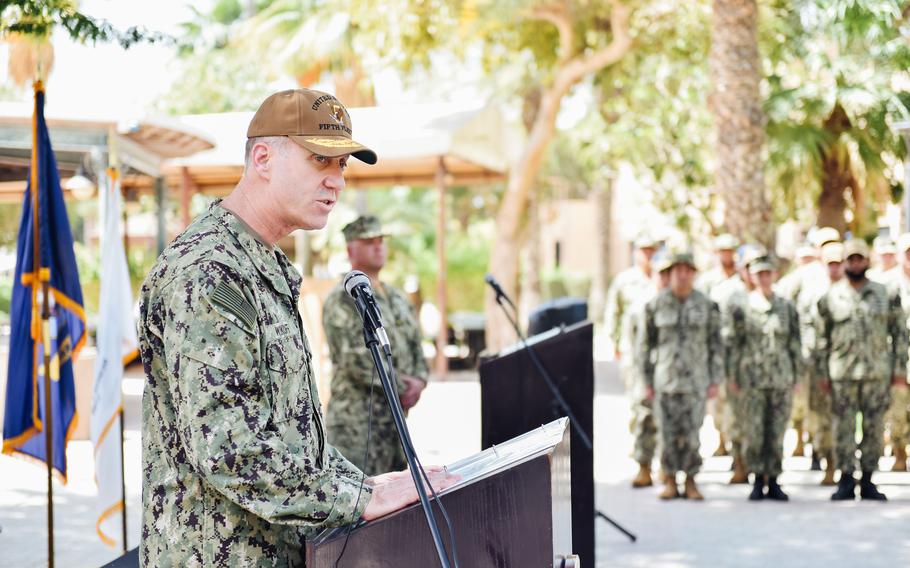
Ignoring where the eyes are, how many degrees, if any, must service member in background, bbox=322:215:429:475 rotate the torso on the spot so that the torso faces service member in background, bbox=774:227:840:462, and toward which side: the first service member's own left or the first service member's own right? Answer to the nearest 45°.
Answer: approximately 90° to the first service member's own left

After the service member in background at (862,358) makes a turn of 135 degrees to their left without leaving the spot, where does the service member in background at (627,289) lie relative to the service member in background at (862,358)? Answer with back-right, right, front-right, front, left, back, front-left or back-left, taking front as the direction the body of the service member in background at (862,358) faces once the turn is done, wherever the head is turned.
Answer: left

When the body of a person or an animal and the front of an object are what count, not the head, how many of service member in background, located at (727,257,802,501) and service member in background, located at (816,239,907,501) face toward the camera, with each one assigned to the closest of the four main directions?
2

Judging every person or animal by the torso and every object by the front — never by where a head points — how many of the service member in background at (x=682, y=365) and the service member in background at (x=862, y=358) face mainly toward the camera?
2

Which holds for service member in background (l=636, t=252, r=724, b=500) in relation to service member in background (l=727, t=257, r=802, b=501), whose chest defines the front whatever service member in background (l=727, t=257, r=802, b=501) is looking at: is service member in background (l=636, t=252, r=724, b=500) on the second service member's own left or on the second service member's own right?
on the second service member's own right

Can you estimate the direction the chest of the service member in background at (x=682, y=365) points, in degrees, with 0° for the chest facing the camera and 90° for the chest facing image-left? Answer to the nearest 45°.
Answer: approximately 0°

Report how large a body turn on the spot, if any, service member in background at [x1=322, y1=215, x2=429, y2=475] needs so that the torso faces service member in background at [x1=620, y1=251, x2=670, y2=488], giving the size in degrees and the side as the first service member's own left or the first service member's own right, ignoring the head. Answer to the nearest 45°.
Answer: approximately 90° to the first service member's own left
